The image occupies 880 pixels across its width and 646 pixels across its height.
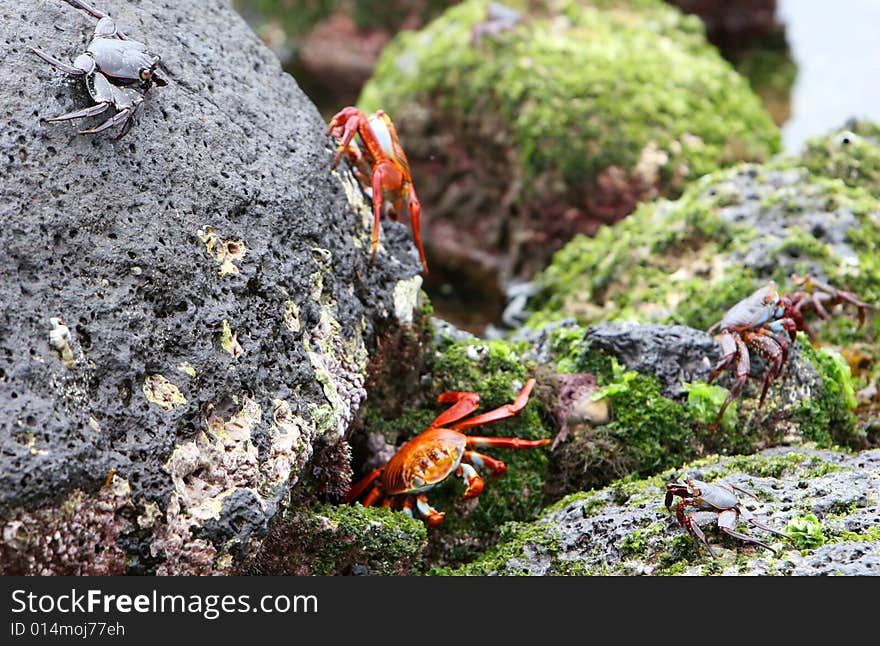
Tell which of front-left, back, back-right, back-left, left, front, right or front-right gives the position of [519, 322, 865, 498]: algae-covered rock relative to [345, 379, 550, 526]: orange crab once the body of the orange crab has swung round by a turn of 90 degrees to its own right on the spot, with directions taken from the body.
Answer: back

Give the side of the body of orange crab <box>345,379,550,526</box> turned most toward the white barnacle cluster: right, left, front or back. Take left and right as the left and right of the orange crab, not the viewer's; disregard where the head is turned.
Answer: right

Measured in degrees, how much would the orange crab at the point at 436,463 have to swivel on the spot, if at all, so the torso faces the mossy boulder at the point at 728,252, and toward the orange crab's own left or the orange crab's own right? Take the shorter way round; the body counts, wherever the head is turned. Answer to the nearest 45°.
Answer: approximately 135° to the orange crab's own left

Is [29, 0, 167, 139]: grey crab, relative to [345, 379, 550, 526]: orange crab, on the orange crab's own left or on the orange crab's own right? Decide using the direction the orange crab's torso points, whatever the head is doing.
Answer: on the orange crab's own right

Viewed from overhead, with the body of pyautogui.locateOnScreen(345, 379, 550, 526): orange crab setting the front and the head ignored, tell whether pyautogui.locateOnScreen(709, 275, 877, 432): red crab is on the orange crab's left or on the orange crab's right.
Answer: on the orange crab's left

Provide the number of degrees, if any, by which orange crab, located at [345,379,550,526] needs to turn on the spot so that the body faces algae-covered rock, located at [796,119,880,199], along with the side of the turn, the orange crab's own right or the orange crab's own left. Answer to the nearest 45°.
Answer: approximately 135° to the orange crab's own left

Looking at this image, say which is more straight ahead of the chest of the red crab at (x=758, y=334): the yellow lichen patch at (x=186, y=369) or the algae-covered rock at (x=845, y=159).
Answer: the algae-covered rock

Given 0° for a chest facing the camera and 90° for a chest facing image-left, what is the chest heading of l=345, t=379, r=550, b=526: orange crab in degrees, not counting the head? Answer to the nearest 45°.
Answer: approximately 315°
